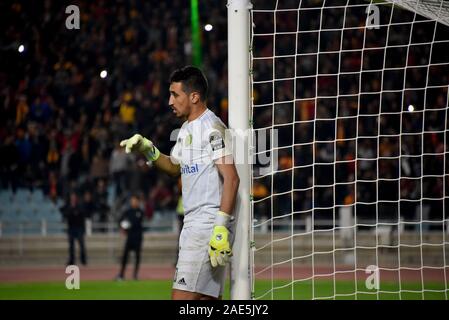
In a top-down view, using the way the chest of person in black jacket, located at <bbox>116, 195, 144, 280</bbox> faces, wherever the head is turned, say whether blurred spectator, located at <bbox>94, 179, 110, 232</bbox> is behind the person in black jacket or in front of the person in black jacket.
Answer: behind

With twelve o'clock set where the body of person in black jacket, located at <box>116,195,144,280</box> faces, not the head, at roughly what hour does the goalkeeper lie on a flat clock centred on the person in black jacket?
The goalkeeper is roughly at 12 o'clock from the person in black jacket.

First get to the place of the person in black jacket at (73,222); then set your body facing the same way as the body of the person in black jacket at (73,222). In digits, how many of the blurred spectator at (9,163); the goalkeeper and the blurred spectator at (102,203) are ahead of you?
1

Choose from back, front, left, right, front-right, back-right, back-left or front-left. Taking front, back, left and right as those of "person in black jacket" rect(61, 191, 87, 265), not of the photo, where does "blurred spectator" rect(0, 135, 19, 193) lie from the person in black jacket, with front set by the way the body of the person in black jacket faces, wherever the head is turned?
back-right

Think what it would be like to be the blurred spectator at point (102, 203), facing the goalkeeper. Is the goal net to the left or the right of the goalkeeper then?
left

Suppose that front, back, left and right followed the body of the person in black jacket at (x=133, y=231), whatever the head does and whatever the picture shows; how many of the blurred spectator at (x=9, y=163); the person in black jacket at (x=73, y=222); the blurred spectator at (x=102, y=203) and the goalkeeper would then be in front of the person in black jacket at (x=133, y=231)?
1

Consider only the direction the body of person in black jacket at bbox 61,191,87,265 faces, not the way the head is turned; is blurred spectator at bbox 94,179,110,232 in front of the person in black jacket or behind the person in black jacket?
behind

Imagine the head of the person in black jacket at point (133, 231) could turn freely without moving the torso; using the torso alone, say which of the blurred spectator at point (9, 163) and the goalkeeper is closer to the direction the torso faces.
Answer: the goalkeeper

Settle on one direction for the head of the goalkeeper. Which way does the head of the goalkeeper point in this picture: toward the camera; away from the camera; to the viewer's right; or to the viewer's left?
to the viewer's left

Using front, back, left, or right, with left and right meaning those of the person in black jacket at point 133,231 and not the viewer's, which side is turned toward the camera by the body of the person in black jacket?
front

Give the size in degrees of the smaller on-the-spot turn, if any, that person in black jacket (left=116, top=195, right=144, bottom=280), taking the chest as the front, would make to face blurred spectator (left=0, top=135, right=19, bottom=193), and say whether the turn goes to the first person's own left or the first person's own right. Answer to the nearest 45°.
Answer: approximately 135° to the first person's own right

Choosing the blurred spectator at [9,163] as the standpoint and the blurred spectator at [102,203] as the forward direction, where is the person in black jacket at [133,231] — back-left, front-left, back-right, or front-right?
front-right

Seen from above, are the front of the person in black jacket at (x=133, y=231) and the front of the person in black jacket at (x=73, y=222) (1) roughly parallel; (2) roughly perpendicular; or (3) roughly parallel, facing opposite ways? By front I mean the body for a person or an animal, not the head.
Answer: roughly parallel

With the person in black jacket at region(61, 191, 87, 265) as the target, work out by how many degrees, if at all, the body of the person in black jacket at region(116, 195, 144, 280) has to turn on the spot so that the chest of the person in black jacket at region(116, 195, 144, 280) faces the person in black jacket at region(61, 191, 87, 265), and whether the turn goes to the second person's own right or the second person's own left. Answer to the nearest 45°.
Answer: approximately 135° to the second person's own right

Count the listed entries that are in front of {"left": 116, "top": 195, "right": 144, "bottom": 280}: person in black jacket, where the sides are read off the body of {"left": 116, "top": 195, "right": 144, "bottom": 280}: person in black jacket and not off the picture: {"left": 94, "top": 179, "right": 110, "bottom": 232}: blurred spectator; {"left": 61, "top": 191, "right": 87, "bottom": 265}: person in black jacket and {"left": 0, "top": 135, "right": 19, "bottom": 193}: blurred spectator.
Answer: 0

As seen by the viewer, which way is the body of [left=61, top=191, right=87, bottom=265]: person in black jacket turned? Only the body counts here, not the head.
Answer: toward the camera
